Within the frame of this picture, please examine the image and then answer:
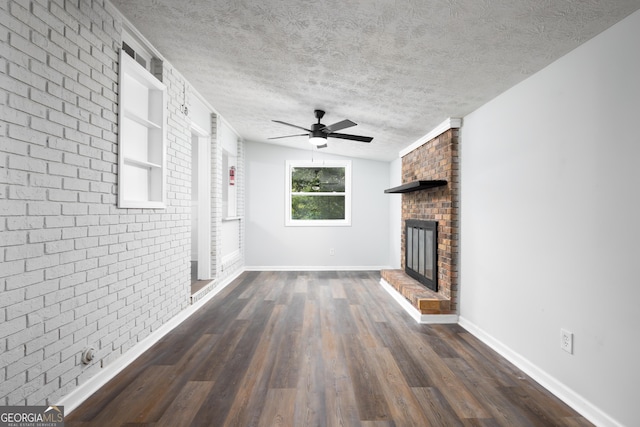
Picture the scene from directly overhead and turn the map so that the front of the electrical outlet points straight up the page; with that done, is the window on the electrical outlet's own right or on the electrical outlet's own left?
on the electrical outlet's own right

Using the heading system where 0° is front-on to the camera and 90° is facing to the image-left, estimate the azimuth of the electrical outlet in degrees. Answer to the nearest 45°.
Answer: approximately 45°

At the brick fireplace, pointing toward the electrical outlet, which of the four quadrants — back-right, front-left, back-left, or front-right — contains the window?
back-right

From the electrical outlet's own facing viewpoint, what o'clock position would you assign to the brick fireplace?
The brick fireplace is roughly at 3 o'clock from the electrical outlet.
